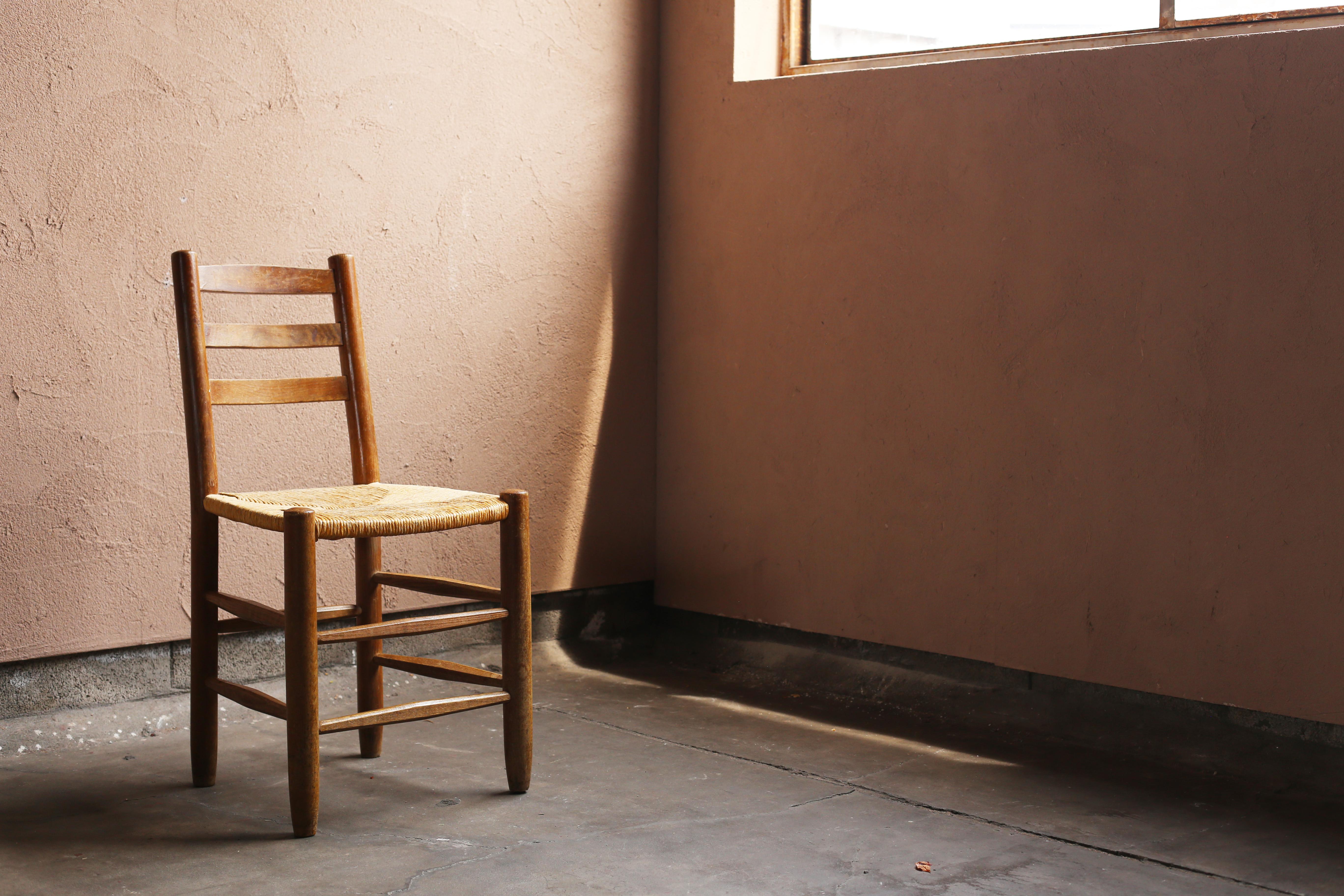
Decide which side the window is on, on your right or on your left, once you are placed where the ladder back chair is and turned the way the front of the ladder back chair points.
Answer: on your left

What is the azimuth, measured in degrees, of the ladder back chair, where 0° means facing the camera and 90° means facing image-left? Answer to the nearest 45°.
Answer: approximately 315°
